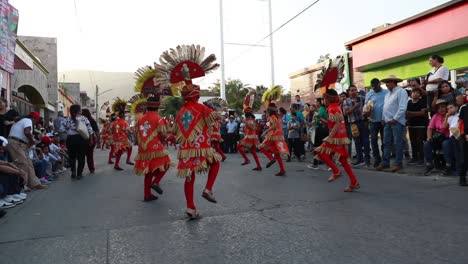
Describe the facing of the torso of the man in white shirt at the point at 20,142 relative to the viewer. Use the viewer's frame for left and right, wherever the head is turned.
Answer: facing to the right of the viewer

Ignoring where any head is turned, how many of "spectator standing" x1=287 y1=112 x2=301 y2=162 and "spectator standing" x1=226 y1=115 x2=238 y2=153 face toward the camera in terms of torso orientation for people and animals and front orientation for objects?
2

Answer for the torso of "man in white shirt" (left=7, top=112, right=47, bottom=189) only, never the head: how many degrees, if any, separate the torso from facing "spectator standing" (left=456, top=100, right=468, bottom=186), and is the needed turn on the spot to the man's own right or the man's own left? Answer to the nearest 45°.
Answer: approximately 45° to the man's own right

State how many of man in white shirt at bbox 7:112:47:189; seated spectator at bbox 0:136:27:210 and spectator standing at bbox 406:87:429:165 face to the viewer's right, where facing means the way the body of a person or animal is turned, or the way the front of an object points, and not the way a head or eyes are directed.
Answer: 2

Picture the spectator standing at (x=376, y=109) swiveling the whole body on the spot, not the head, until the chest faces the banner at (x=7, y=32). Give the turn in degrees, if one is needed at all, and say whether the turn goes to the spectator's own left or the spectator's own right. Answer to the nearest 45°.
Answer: approximately 45° to the spectator's own right

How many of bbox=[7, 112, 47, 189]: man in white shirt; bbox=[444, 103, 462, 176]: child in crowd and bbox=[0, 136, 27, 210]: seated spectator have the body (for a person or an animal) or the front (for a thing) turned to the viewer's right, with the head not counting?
2

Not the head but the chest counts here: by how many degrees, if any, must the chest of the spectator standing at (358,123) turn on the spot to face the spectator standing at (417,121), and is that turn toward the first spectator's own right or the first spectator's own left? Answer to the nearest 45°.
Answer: approximately 135° to the first spectator's own left

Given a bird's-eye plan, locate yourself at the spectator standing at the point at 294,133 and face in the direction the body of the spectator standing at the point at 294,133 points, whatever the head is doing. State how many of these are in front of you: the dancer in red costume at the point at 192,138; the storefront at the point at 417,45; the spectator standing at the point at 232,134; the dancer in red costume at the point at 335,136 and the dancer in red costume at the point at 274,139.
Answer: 3

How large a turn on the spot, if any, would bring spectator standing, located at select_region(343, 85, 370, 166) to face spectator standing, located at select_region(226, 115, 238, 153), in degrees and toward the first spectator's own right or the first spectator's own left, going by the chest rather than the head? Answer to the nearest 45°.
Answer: approximately 90° to the first spectator's own right
